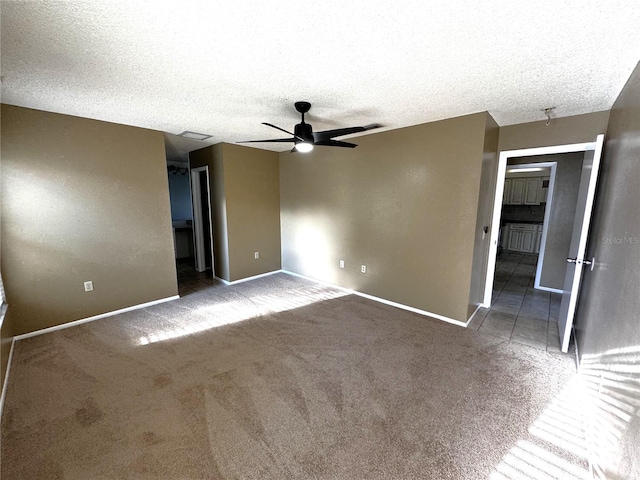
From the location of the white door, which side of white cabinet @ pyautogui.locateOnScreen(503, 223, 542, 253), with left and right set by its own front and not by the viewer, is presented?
front

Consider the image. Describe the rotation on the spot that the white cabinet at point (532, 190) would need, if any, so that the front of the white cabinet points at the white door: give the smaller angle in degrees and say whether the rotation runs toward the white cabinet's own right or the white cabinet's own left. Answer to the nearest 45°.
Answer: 0° — it already faces it

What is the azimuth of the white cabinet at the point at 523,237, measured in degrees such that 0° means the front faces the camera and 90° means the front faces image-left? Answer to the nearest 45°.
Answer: approximately 0°
